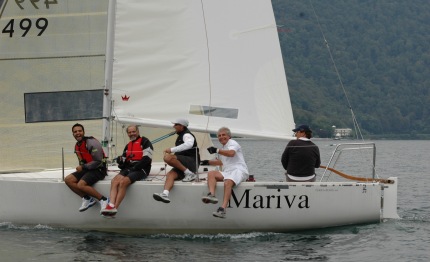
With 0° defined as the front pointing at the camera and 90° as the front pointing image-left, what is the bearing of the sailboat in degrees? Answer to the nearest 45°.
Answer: approximately 90°

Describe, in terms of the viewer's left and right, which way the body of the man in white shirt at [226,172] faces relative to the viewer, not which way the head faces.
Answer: facing the viewer and to the left of the viewer

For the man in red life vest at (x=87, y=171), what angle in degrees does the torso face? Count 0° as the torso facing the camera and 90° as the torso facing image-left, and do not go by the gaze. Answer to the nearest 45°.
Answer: approximately 45°

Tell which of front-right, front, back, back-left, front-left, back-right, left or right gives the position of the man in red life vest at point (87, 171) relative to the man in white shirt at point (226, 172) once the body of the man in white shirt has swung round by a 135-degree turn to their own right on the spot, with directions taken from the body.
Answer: left

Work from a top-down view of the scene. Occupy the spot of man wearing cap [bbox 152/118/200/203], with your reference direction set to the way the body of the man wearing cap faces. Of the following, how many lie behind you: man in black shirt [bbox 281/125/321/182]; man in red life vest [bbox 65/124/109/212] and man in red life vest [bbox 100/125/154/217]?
1

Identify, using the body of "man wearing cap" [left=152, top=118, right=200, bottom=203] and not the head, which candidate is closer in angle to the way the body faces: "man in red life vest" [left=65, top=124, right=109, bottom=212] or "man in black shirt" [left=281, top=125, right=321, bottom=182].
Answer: the man in red life vest

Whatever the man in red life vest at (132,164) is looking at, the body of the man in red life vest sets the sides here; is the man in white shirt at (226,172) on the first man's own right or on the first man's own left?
on the first man's own left
